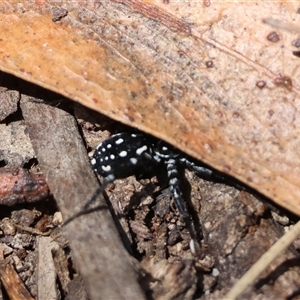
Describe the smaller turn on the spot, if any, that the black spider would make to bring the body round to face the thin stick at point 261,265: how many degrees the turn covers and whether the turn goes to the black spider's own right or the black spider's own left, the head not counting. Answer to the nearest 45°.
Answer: approximately 45° to the black spider's own right

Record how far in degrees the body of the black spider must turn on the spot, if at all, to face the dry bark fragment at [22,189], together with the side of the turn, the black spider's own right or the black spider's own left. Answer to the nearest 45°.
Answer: approximately 135° to the black spider's own right

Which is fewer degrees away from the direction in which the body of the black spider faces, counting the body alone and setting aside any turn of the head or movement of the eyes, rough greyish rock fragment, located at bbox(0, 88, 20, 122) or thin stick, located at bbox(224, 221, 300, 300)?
the thin stick

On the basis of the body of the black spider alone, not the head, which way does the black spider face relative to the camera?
to the viewer's right

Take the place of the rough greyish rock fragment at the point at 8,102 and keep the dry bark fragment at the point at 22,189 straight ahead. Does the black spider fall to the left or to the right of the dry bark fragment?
left

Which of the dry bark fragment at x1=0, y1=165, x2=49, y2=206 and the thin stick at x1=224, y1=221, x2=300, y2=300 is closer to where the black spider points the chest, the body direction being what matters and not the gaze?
the thin stick

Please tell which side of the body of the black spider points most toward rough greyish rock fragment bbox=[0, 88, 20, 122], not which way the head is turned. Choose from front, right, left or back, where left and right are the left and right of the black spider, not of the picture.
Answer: back

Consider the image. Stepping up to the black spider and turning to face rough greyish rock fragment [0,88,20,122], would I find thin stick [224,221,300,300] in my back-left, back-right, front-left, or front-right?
back-left

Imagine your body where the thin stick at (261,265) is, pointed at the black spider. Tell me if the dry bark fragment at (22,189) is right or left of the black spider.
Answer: left
